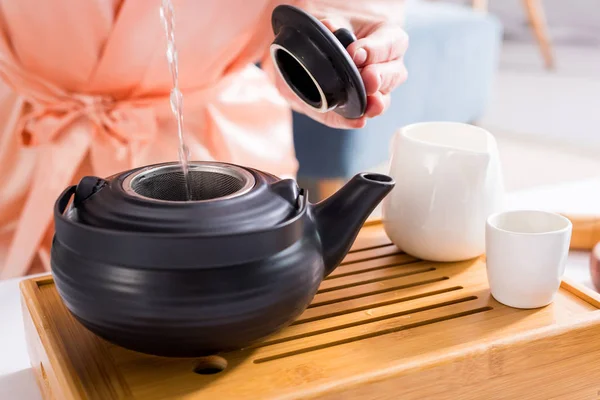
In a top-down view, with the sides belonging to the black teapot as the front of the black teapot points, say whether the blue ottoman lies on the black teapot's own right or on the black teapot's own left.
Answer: on the black teapot's own left

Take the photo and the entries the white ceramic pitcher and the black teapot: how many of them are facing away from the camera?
0

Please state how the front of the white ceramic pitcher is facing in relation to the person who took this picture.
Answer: facing the viewer and to the right of the viewer

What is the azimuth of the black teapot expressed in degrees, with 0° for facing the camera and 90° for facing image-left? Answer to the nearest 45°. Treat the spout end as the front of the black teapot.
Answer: approximately 270°
